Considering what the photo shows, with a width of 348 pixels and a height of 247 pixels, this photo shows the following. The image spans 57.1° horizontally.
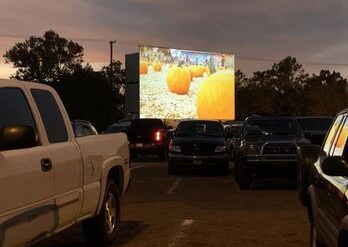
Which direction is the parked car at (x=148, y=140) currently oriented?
away from the camera

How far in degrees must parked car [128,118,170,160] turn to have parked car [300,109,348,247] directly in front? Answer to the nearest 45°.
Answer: approximately 180°

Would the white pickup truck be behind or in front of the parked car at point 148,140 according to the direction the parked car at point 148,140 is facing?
behind
